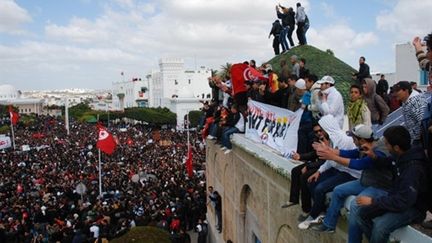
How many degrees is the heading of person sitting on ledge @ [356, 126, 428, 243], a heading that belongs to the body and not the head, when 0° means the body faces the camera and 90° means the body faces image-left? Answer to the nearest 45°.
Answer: approximately 90°

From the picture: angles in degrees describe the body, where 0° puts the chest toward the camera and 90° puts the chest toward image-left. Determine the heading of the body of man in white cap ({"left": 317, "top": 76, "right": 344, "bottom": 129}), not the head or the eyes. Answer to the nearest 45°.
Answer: approximately 90°

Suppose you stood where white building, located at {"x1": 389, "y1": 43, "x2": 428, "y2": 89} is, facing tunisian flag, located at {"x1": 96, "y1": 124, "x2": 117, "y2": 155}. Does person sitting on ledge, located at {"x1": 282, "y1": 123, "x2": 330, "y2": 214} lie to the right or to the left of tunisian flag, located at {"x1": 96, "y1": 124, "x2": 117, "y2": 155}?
left

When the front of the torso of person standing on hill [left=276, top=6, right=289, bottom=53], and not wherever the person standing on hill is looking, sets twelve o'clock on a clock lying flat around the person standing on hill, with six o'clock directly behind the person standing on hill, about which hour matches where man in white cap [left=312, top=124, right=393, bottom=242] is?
The man in white cap is roughly at 9 o'clock from the person standing on hill.

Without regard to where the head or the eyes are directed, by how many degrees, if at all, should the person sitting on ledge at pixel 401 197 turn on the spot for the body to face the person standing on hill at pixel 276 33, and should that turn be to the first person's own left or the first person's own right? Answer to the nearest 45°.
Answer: approximately 90° to the first person's own right

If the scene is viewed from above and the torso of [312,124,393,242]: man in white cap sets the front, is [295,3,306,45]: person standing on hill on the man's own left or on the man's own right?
on the man's own right

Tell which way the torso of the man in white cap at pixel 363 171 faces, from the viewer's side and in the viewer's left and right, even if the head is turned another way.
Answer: facing to the left of the viewer
